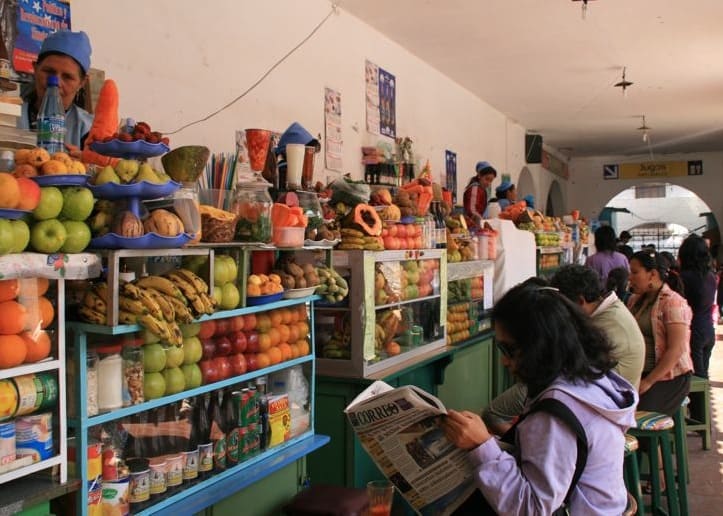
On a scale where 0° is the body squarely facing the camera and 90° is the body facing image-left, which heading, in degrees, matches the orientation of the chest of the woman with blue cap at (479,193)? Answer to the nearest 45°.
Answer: approximately 270°

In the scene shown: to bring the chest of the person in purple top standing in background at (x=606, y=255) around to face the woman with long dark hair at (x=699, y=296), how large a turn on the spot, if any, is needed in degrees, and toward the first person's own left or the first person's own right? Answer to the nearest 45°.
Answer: approximately 135° to the first person's own right

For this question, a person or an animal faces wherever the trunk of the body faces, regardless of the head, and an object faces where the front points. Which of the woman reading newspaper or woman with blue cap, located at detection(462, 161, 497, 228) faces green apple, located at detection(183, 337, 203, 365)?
the woman reading newspaper

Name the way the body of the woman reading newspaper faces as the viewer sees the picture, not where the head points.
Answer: to the viewer's left

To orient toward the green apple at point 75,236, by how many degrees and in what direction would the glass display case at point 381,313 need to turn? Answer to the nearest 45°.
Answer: approximately 90° to its right

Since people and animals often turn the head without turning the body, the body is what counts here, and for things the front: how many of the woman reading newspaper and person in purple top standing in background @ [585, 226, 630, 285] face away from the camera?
1

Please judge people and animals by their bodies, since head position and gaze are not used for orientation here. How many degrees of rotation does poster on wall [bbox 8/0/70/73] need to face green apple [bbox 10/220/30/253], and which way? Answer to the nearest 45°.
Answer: approximately 45° to its right

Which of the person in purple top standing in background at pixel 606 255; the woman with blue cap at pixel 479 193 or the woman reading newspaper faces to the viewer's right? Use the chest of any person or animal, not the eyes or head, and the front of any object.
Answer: the woman with blue cap

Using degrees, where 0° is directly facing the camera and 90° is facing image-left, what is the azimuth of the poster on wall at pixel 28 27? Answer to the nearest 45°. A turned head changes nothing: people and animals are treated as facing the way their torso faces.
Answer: approximately 315°

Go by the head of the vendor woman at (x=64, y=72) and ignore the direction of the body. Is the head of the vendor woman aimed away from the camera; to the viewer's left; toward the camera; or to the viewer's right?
toward the camera

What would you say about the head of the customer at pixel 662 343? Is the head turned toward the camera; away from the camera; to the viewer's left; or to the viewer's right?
to the viewer's left

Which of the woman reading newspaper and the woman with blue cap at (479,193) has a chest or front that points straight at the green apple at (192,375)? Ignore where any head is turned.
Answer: the woman reading newspaper

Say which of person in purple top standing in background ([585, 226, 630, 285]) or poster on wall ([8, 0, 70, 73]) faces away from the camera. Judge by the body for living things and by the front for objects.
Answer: the person in purple top standing in background

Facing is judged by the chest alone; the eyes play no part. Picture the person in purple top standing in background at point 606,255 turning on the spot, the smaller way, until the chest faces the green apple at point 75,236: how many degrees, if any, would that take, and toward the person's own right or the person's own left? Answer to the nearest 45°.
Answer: approximately 180°
